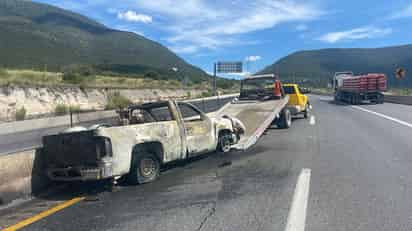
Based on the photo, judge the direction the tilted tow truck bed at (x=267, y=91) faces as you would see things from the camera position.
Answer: facing away from the viewer

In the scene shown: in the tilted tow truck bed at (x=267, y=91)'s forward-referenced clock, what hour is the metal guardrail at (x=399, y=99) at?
The metal guardrail is roughly at 1 o'clock from the tilted tow truck bed.

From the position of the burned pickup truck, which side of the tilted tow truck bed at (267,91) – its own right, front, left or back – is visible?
back

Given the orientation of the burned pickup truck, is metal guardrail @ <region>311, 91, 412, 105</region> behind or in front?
in front

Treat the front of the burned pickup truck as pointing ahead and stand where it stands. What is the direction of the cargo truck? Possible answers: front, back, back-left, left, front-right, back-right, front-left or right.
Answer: front

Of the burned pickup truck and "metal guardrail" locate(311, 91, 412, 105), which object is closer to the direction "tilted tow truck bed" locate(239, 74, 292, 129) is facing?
the metal guardrail

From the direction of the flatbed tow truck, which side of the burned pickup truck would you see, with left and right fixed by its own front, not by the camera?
front

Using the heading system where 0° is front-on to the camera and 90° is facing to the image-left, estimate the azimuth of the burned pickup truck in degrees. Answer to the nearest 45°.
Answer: approximately 225°

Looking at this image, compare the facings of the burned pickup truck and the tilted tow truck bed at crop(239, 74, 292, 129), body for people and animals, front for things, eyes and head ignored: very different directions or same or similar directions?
same or similar directions

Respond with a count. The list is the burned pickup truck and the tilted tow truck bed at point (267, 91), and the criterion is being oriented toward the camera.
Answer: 0

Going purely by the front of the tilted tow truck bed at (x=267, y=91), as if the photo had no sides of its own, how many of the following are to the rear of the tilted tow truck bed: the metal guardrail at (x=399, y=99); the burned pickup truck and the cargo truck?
1

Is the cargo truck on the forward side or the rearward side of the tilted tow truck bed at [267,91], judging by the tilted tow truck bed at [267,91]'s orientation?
on the forward side

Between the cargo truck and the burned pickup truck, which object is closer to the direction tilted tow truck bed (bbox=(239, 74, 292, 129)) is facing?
the cargo truck
